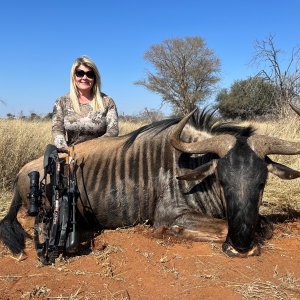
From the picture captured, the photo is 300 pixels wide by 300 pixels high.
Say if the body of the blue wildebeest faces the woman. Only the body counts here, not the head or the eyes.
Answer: no

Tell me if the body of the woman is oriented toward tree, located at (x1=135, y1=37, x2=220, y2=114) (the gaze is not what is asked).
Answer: no

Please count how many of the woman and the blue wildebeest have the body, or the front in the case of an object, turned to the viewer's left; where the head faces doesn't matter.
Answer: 0

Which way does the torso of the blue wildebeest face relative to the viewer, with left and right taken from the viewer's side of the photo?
facing the viewer and to the right of the viewer

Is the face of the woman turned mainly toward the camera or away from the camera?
toward the camera

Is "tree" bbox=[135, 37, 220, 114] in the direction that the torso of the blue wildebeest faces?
no

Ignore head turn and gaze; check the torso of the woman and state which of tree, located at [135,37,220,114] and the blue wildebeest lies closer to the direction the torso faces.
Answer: the blue wildebeest

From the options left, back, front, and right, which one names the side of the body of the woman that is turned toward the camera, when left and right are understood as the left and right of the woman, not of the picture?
front
